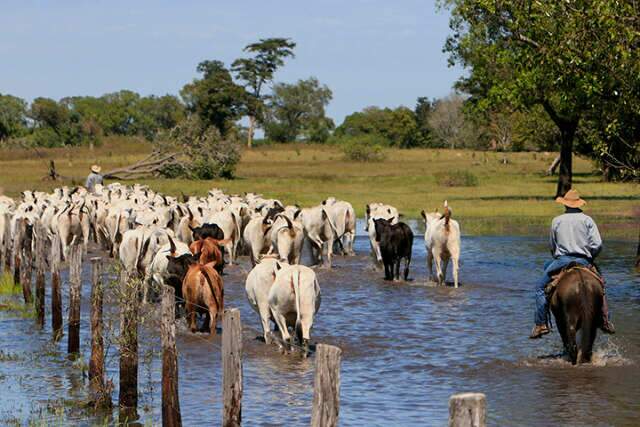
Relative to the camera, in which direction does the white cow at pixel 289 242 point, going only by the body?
away from the camera

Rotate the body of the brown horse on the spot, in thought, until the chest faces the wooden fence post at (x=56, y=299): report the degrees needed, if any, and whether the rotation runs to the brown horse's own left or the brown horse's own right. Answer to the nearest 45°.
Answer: approximately 90° to the brown horse's own left

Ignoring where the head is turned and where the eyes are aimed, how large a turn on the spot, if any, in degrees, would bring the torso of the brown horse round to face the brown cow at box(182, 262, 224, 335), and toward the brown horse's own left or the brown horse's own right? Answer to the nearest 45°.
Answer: approximately 90° to the brown horse's own left

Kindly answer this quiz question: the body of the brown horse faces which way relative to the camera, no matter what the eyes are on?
away from the camera

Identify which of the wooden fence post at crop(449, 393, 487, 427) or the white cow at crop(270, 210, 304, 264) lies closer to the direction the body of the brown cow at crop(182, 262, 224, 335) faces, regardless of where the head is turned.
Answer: the white cow

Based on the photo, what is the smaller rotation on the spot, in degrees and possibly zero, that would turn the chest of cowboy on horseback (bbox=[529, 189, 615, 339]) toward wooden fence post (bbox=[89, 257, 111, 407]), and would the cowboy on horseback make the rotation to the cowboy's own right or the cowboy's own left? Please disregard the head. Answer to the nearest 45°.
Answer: approximately 135° to the cowboy's own left

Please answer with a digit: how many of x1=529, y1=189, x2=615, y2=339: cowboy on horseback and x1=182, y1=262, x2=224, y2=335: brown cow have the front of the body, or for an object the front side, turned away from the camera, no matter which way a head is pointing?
2

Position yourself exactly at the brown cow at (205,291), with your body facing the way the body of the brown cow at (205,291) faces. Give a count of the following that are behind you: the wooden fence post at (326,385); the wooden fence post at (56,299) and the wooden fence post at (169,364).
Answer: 2

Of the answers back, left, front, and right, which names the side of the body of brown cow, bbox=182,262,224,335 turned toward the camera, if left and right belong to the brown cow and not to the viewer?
back

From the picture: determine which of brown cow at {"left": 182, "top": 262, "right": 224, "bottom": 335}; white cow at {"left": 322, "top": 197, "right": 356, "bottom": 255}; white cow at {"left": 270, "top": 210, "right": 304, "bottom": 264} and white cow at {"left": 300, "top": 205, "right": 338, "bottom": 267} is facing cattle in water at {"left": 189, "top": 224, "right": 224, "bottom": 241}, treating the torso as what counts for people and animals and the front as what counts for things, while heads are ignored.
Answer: the brown cow

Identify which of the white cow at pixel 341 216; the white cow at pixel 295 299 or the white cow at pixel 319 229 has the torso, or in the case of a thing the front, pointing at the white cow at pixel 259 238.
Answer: the white cow at pixel 295 299

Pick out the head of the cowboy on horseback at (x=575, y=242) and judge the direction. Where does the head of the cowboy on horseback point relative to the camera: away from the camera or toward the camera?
away from the camera

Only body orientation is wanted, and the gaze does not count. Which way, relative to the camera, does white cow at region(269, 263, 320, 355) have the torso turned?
away from the camera

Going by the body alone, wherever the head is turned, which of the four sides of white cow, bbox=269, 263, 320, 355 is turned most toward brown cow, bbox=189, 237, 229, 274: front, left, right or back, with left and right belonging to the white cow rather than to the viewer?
front

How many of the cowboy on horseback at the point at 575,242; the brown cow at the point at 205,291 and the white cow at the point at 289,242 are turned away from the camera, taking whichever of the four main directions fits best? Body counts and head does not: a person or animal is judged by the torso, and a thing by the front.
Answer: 3

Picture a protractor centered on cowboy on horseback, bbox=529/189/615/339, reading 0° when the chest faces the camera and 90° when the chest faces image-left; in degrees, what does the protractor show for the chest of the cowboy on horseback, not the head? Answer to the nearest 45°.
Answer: approximately 180°

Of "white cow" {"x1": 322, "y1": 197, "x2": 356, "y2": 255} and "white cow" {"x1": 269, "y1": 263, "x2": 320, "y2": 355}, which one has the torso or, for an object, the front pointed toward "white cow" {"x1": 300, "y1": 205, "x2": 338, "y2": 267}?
"white cow" {"x1": 269, "y1": 263, "x2": 320, "y2": 355}
